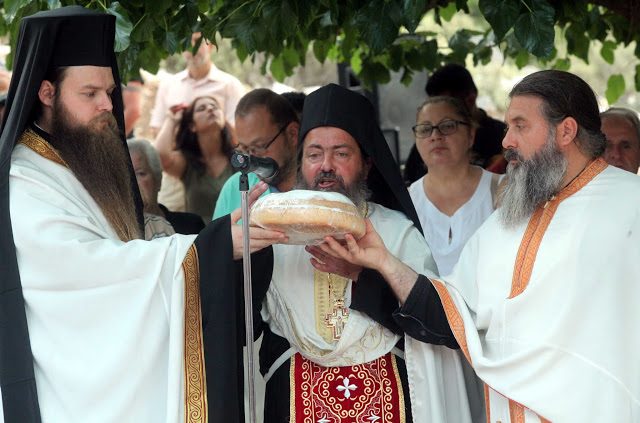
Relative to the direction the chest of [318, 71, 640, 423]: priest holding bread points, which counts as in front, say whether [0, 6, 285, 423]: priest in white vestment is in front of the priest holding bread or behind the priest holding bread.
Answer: in front

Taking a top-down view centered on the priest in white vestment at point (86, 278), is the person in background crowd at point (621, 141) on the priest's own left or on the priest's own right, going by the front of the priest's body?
on the priest's own left

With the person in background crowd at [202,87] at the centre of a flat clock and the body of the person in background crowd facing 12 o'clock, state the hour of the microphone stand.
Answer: The microphone stand is roughly at 12 o'clock from the person in background crowd.

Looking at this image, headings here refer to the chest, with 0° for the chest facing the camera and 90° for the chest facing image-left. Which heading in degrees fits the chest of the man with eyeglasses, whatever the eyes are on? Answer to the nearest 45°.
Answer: approximately 45°

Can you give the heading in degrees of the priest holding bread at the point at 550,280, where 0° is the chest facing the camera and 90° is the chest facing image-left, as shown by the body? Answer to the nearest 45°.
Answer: approximately 45°

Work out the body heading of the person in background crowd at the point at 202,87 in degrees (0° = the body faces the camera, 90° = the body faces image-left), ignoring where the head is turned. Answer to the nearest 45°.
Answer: approximately 0°

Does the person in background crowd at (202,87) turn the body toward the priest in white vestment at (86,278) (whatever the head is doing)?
yes
